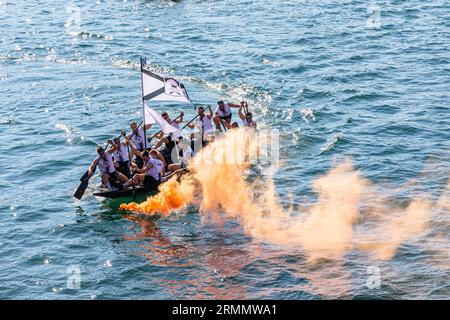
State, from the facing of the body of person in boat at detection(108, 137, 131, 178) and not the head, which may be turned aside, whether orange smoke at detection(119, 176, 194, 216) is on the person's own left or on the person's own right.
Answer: on the person's own left

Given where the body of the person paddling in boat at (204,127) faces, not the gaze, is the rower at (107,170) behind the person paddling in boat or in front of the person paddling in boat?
in front

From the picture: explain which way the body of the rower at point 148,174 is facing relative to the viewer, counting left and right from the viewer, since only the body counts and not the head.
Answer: facing to the left of the viewer

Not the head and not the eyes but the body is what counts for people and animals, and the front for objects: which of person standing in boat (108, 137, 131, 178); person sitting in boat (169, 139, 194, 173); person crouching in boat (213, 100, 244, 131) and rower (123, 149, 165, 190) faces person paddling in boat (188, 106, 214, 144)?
person crouching in boat (213, 100, 244, 131)

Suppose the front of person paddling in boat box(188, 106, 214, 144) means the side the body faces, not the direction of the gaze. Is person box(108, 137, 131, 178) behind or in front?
in front

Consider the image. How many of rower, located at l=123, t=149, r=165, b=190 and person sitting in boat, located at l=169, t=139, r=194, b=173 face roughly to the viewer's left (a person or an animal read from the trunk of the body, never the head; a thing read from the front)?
2

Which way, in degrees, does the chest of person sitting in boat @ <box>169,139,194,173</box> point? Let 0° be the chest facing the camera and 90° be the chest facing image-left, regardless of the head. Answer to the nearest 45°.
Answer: approximately 90°

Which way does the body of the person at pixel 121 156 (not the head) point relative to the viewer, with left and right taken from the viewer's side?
facing the viewer and to the left of the viewer

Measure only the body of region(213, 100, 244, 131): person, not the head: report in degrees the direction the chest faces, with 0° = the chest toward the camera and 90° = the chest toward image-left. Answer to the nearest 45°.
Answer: approximately 45°

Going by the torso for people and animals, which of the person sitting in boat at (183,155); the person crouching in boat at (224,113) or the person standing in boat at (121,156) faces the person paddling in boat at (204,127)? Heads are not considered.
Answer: the person crouching in boat at (224,113)

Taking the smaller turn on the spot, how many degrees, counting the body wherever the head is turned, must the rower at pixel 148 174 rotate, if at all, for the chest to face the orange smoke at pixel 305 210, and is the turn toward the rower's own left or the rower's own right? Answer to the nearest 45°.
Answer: approximately 180°
